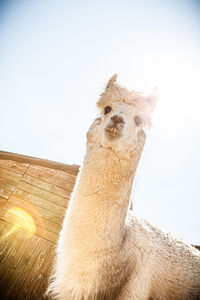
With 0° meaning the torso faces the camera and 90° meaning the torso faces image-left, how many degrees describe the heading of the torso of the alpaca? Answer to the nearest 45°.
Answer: approximately 45°
